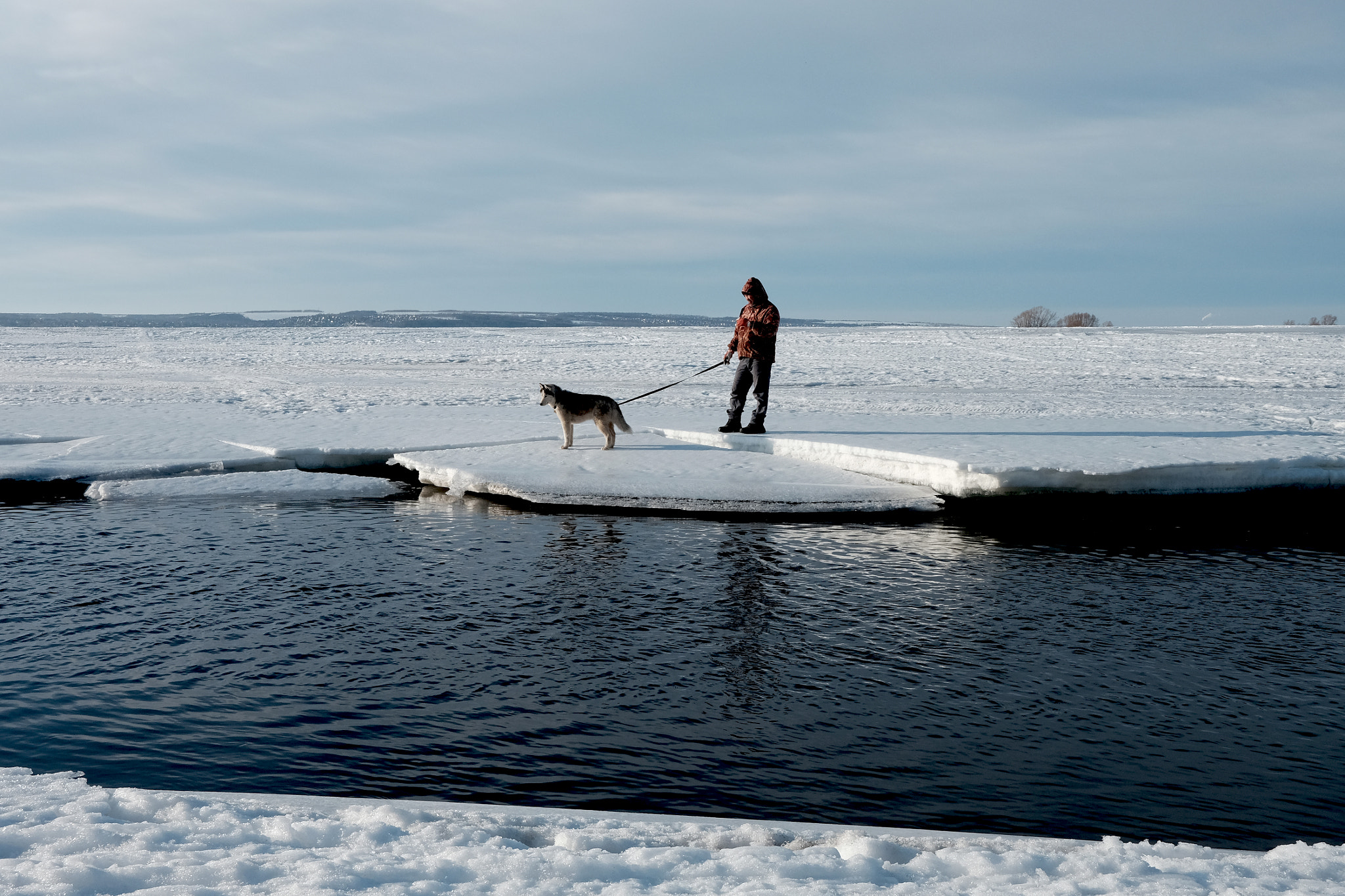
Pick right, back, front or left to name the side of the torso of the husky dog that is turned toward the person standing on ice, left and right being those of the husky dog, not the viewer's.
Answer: back

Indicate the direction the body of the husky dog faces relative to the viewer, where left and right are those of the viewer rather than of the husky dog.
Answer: facing to the left of the viewer

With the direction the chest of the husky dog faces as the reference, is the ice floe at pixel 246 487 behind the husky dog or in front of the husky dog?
in front

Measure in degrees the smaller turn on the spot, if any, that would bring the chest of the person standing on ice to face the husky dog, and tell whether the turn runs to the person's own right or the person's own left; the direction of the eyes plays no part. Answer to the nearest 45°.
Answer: approximately 45° to the person's own right

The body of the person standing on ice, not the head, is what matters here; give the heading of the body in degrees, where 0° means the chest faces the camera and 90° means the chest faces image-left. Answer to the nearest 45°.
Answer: approximately 45°

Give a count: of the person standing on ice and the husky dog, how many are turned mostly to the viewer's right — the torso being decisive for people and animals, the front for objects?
0

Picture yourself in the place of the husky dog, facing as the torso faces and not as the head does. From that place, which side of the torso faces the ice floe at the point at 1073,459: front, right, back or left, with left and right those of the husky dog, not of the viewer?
back
